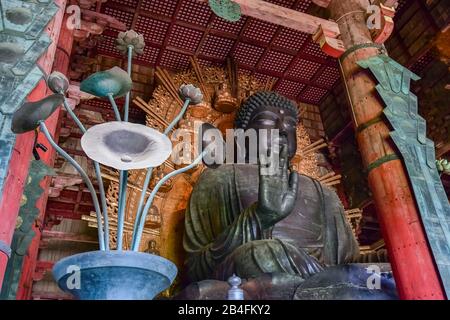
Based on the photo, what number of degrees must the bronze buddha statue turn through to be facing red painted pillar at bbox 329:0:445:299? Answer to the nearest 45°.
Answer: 0° — it already faces it

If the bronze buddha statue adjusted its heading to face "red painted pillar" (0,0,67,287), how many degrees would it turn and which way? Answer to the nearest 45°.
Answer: approximately 90° to its right

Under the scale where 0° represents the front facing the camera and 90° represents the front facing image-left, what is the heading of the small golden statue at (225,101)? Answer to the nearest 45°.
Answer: approximately 315°

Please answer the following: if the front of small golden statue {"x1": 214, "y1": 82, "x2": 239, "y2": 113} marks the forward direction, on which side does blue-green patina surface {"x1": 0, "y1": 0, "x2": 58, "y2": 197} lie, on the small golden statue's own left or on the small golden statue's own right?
on the small golden statue's own right

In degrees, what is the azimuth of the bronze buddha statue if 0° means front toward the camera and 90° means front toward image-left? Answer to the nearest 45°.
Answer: approximately 315°
